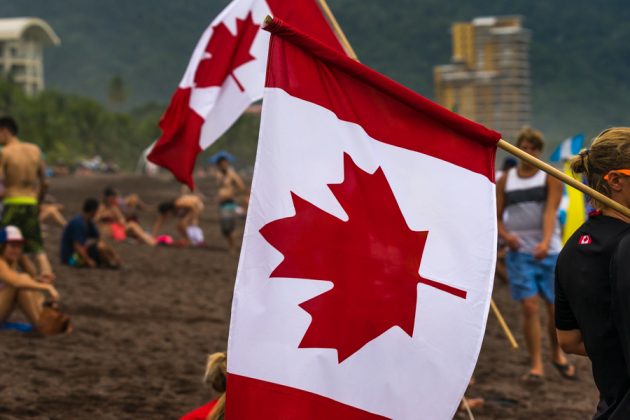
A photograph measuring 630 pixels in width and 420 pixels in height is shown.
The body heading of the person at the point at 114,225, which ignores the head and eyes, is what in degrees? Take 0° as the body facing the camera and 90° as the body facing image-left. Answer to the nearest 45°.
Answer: approximately 315°

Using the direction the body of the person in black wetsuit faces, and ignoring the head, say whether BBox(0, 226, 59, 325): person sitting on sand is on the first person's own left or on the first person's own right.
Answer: on the first person's own left

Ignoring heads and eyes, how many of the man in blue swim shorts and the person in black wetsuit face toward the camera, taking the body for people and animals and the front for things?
1

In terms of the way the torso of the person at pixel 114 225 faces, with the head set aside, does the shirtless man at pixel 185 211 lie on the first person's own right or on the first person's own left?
on the first person's own left

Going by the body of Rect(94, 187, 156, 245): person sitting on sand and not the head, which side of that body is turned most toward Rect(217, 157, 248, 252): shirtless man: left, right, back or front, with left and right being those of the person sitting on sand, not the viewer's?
front

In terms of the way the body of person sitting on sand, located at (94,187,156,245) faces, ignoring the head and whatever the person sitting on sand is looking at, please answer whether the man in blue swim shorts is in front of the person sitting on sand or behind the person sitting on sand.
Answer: in front

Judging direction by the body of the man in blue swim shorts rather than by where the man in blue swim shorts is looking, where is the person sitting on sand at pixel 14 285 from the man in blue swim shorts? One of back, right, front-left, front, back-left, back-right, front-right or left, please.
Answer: right

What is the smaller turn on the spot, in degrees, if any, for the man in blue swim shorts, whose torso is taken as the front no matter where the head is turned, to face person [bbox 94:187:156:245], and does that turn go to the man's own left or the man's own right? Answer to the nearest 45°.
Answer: approximately 135° to the man's own right
